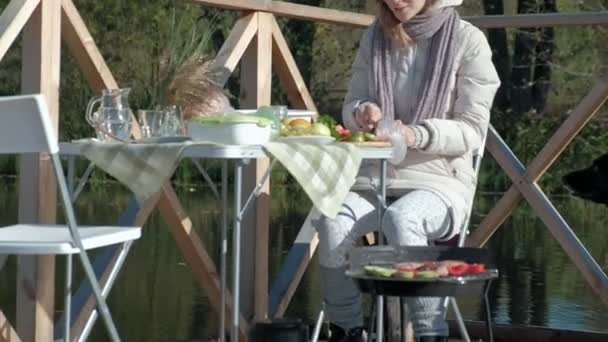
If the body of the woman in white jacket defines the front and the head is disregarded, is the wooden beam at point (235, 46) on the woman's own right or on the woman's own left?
on the woman's own right

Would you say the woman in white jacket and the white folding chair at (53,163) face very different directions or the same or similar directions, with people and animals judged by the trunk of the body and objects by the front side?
very different directions

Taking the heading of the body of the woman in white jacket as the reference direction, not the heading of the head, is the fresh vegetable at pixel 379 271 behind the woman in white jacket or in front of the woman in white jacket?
in front

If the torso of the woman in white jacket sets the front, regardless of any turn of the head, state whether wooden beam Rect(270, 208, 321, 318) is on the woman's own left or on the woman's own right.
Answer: on the woman's own right

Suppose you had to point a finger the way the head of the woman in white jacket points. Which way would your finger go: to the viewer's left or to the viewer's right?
to the viewer's left

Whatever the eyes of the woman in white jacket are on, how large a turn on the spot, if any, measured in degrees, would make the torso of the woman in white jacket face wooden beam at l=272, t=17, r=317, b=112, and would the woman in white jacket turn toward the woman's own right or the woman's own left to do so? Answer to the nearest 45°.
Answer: approximately 90° to the woman's own right

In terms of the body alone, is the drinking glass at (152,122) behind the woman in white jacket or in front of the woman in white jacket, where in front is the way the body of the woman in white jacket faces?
in front

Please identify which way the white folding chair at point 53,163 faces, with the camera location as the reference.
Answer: facing away from the viewer and to the right of the viewer

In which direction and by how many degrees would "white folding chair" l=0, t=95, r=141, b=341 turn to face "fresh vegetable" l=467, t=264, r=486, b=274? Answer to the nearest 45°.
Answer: approximately 45° to its right

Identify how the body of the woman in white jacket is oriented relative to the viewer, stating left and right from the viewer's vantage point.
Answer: facing the viewer and to the left of the viewer
